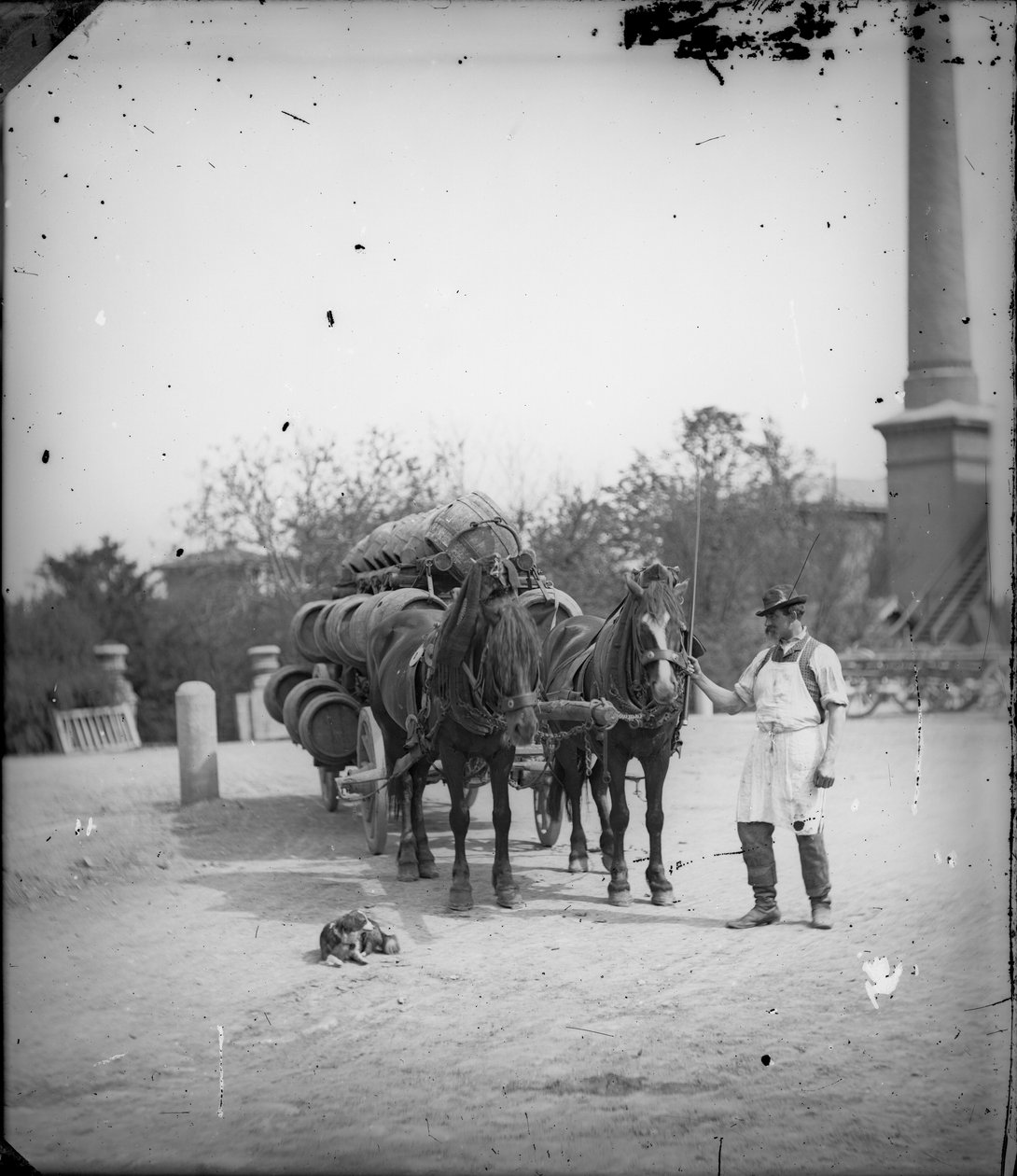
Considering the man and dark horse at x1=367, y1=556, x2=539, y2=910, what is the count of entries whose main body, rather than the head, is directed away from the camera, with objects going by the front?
0

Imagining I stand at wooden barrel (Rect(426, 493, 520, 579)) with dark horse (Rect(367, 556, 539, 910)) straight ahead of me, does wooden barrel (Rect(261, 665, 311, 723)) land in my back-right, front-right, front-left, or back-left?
back-right

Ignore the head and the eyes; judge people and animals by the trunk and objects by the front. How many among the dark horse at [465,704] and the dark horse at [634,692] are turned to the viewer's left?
0

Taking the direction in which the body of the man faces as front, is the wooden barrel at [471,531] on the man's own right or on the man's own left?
on the man's own right

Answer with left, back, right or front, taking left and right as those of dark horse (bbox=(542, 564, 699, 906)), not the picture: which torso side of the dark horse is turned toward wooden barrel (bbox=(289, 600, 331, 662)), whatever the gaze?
back

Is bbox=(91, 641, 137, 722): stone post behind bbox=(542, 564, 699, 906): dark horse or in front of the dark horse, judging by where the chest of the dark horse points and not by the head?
behind

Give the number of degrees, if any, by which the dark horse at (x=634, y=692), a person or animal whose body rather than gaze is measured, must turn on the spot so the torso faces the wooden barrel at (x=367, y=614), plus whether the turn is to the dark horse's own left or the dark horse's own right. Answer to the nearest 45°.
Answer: approximately 180°

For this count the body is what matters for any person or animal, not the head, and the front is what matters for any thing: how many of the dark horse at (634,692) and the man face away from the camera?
0
